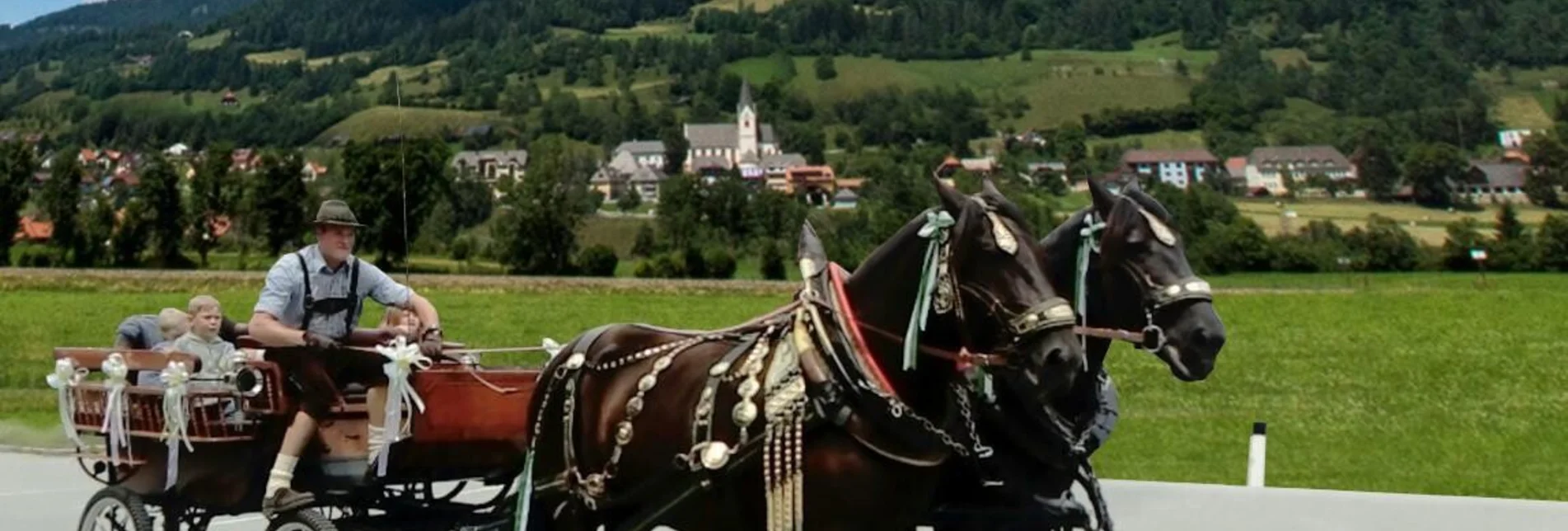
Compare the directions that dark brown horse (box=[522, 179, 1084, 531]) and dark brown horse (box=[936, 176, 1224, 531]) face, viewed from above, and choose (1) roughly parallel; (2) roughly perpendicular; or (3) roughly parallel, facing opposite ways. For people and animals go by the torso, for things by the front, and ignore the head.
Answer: roughly parallel

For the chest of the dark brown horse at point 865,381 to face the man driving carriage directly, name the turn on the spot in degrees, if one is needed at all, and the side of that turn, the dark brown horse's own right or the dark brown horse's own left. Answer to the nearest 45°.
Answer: approximately 180°

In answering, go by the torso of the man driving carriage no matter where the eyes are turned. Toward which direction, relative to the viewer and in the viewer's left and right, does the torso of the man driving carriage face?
facing the viewer and to the right of the viewer

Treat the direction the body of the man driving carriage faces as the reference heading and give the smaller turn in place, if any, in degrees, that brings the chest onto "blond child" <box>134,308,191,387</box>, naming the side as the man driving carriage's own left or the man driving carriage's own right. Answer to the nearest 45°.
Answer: approximately 180°

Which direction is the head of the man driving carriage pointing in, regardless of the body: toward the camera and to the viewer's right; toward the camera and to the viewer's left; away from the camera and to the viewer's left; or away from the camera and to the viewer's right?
toward the camera and to the viewer's right

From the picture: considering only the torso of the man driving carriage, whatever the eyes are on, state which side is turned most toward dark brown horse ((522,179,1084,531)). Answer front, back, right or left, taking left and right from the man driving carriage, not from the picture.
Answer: front

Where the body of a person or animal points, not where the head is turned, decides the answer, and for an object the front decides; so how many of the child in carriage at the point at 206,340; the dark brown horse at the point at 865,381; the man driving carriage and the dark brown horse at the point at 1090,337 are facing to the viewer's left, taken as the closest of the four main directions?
0

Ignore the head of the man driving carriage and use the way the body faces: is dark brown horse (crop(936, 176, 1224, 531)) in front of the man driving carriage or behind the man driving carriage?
in front

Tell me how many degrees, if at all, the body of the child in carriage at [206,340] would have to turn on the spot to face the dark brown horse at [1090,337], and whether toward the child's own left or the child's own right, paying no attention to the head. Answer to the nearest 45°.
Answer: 0° — they already face it

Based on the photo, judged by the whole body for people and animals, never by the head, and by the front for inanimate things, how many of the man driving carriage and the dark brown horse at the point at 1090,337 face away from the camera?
0
